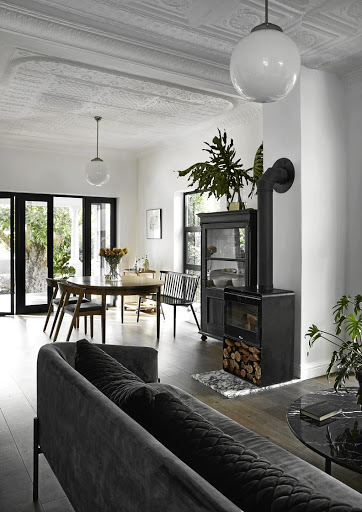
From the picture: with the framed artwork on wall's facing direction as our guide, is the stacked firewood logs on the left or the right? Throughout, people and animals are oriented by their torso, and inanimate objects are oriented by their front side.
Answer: on its left

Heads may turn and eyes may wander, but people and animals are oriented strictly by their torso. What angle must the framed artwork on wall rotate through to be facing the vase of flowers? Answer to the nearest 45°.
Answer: approximately 45° to its left

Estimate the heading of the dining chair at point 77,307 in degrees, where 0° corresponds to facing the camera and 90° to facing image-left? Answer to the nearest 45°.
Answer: approximately 225°

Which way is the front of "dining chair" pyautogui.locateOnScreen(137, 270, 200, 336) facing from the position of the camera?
facing away from the viewer and to the left of the viewer

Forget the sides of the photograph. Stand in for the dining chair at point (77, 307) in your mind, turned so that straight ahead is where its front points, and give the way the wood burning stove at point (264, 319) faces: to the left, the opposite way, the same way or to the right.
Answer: the opposite way

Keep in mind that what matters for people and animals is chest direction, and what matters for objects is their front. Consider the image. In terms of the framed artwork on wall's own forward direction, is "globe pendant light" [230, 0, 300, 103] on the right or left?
on its left

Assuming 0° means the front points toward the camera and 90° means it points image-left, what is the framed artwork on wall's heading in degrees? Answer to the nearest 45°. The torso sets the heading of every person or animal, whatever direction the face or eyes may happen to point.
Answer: approximately 45°

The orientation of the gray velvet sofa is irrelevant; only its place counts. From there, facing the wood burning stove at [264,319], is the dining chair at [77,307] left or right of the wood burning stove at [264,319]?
left

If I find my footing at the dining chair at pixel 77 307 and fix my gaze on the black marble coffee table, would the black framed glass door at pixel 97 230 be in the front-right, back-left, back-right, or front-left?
back-left

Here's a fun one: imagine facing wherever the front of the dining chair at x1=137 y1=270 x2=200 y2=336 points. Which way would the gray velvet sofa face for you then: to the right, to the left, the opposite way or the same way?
to the right

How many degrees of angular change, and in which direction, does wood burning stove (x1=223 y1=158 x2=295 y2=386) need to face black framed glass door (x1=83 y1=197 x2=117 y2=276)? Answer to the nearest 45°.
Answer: approximately 90° to its right

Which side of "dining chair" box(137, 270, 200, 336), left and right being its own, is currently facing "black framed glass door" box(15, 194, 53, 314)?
front

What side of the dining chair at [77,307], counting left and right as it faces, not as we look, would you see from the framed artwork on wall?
front

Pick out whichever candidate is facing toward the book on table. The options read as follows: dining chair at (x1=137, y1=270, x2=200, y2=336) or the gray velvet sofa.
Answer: the gray velvet sofa
